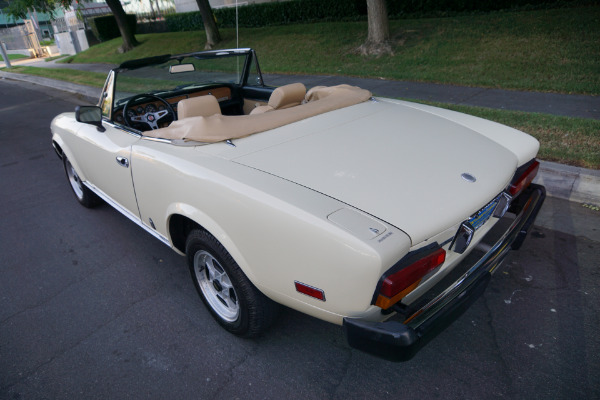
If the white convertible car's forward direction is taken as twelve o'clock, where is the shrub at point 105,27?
The shrub is roughly at 1 o'clock from the white convertible car.

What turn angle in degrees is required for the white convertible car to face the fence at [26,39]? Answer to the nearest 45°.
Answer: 0° — it already faces it

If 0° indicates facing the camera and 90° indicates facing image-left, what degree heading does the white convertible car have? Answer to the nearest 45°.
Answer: approximately 135°

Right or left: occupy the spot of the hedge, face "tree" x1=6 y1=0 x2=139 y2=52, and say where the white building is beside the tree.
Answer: right

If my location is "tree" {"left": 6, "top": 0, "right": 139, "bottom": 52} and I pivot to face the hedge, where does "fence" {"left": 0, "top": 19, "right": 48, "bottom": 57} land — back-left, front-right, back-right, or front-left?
back-left

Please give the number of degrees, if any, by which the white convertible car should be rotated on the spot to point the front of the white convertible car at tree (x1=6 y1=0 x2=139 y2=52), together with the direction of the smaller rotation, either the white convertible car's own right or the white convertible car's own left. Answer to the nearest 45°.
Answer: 0° — it already faces it
